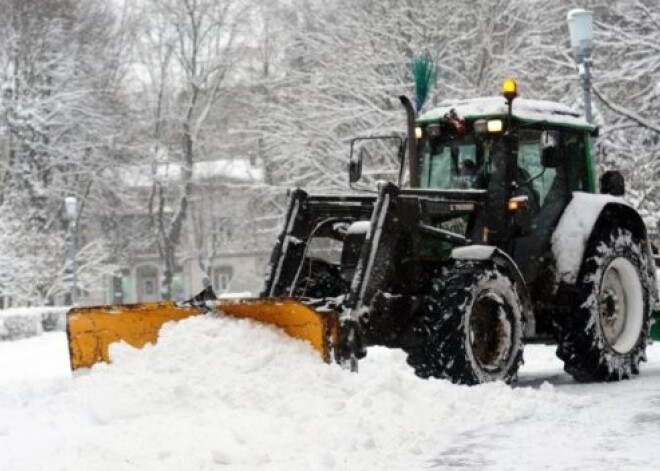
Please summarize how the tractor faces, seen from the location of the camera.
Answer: facing the viewer and to the left of the viewer

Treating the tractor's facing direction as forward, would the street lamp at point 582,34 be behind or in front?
behind
